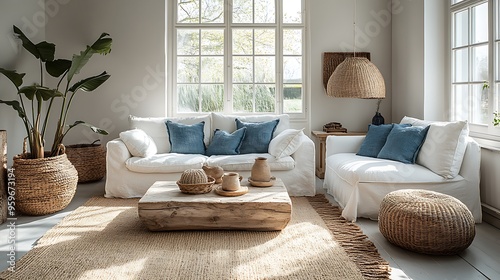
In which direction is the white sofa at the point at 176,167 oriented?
toward the camera

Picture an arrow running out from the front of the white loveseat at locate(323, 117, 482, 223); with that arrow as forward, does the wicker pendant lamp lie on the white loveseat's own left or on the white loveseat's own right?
on the white loveseat's own right

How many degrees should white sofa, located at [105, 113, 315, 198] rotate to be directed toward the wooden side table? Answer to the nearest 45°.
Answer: approximately 135° to its left

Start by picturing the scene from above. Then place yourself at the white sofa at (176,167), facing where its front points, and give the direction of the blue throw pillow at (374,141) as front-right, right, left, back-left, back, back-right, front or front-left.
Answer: left

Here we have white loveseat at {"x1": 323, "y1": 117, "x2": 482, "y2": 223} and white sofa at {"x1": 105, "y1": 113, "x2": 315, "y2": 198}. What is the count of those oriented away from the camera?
0

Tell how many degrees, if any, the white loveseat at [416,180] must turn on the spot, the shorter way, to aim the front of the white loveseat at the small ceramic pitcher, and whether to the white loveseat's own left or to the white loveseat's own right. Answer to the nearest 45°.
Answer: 0° — it already faces it

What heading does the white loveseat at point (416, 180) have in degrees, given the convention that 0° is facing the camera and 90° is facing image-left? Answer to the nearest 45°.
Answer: approximately 45°

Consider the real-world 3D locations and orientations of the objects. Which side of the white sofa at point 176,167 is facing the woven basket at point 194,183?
front
